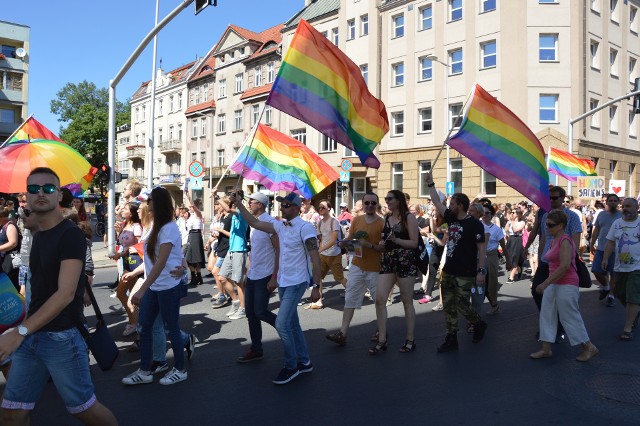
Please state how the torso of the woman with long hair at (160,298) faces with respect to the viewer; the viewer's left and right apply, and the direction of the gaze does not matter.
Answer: facing to the left of the viewer

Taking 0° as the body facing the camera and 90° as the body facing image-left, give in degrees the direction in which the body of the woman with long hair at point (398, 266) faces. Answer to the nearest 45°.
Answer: approximately 45°

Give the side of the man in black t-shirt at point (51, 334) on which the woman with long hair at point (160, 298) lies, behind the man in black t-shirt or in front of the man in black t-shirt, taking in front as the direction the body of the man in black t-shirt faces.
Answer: behind

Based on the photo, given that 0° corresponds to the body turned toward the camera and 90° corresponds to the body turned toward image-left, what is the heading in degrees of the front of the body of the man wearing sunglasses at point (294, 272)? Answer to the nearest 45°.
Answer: approximately 45°

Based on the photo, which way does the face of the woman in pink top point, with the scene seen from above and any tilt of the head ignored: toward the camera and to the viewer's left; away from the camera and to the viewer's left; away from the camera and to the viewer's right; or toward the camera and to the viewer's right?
toward the camera and to the viewer's left

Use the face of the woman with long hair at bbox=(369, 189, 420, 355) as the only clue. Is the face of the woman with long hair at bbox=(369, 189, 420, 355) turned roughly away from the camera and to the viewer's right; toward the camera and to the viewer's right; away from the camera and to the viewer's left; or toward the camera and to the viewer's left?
toward the camera and to the viewer's left

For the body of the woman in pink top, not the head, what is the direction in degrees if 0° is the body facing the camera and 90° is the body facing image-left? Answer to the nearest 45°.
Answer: approximately 90°

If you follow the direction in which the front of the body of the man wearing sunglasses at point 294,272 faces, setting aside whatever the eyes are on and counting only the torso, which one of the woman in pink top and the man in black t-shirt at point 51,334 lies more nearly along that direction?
the man in black t-shirt
